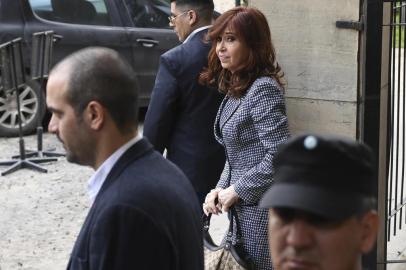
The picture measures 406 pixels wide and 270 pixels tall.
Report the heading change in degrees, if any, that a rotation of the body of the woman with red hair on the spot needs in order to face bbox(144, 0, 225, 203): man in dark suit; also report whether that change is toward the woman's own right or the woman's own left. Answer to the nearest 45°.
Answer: approximately 90° to the woman's own right

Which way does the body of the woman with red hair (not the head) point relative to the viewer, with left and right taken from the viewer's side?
facing the viewer and to the left of the viewer

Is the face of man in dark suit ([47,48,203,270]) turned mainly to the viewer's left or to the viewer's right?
to the viewer's left

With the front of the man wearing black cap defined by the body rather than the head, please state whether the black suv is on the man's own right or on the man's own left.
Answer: on the man's own right

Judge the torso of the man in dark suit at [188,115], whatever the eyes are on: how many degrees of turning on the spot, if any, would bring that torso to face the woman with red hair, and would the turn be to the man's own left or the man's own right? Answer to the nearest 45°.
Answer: approximately 180°

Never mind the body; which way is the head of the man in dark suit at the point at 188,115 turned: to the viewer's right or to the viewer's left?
to the viewer's left

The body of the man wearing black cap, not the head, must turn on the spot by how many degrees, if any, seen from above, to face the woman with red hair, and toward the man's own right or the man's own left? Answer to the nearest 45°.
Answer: approximately 135° to the man's own right

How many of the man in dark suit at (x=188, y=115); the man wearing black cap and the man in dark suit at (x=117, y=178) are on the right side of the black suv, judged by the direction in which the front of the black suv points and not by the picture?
3

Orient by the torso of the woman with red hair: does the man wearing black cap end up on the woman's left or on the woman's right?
on the woman's left

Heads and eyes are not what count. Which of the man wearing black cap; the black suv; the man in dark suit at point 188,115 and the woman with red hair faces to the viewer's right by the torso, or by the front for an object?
the black suv

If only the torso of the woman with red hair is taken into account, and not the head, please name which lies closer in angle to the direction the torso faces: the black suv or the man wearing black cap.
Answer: the man wearing black cap

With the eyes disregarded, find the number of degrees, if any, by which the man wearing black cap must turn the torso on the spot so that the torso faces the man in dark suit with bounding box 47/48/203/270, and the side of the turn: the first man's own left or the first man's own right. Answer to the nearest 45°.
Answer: approximately 90° to the first man's own right

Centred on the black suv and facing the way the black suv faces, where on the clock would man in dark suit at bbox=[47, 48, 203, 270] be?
The man in dark suit is roughly at 3 o'clock from the black suv.

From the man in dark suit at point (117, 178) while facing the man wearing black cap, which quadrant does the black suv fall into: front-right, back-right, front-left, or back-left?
back-left

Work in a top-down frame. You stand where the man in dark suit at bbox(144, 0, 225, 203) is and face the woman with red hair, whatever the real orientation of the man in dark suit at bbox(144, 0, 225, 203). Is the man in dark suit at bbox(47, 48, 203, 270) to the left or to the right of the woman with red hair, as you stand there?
right
